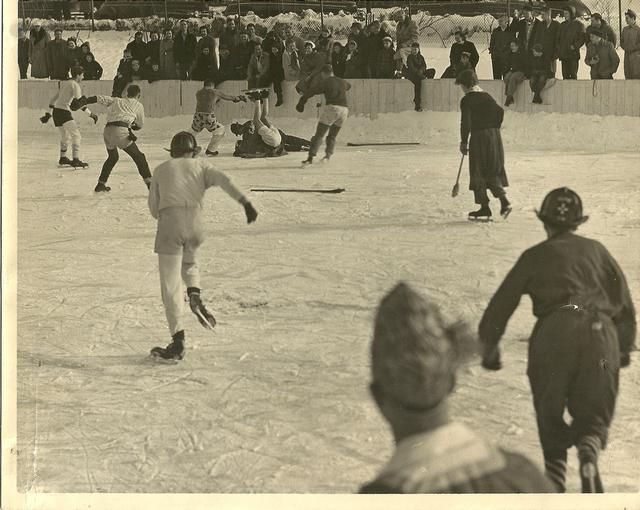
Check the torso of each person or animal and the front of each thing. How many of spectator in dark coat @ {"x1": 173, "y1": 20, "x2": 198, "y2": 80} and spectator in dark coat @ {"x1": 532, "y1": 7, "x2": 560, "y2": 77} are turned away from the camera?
0

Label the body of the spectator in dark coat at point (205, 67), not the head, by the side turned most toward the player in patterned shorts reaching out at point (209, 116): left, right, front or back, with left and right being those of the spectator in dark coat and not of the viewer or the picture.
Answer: front

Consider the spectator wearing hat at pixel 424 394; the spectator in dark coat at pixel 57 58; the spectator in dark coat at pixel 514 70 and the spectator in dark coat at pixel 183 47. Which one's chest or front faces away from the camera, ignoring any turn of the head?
the spectator wearing hat

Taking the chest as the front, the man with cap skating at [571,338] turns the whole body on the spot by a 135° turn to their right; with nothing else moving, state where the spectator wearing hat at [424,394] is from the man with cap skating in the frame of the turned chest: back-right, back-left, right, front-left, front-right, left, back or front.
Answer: front-right

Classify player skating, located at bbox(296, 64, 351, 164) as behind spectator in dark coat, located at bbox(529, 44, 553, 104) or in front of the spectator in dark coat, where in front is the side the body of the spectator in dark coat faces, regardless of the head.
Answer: in front

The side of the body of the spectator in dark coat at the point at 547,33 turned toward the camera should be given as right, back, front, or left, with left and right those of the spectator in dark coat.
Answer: front

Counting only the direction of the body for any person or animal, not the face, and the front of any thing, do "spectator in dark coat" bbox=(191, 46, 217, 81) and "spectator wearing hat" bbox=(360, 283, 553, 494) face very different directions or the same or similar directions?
very different directions

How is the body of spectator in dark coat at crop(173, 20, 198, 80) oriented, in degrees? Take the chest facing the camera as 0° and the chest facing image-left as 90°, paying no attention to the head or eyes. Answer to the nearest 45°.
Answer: approximately 0°

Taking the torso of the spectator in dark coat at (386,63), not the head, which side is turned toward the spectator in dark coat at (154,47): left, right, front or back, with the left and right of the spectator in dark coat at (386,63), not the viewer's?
right

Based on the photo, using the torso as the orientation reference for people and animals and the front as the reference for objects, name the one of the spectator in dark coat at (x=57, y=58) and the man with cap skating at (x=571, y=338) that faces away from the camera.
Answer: the man with cap skating

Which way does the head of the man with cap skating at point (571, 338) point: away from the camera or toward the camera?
away from the camera

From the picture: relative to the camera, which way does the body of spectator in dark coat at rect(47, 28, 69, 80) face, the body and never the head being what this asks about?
toward the camera

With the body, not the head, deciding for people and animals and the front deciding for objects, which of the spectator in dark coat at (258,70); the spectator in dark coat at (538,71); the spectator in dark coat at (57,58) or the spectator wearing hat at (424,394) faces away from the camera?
the spectator wearing hat

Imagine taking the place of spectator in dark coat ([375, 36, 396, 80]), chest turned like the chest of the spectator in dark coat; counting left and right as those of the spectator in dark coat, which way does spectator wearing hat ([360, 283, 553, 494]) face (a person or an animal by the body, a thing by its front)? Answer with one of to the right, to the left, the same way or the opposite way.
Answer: the opposite way

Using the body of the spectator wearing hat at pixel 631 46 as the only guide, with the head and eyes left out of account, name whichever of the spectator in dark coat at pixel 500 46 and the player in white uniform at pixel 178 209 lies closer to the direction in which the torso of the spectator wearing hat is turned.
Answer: the player in white uniform

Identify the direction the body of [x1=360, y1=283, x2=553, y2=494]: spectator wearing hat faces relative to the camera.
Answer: away from the camera
